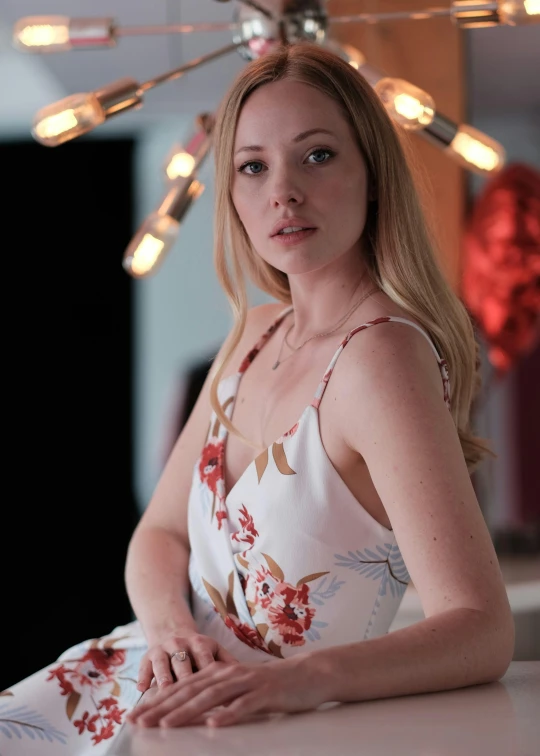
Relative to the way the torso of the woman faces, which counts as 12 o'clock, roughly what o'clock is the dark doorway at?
The dark doorway is roughly at 4 o'clock from the woman.

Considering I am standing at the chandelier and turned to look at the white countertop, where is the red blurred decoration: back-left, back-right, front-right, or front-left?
back-left

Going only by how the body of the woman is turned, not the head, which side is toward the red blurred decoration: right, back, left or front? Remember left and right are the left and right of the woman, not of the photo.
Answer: back

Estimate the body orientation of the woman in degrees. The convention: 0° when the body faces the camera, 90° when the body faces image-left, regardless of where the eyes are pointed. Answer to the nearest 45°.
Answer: approximately 45°
